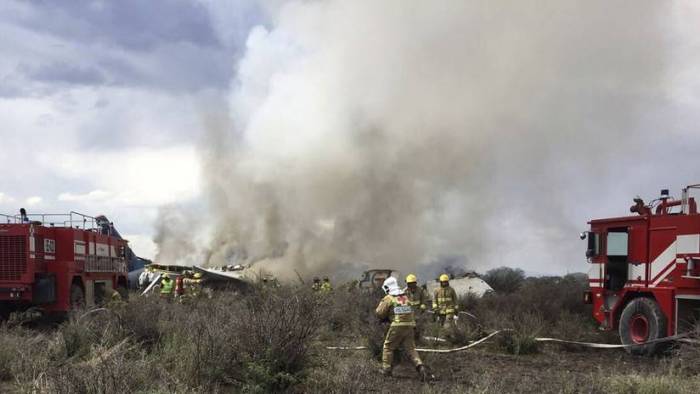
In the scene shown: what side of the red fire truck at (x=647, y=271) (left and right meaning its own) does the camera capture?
left

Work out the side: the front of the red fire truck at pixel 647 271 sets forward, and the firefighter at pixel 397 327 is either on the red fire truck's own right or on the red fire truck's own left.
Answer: on the red fire truck's own left
